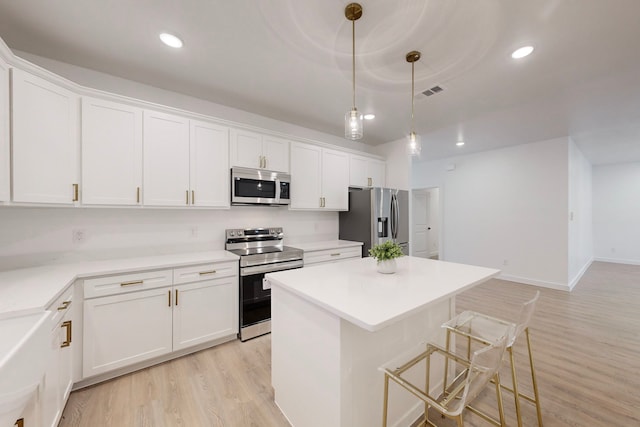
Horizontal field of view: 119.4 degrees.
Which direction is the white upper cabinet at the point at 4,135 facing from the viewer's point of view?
to the viewer's right

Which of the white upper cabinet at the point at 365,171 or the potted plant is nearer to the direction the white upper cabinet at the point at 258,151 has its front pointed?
the potted plant

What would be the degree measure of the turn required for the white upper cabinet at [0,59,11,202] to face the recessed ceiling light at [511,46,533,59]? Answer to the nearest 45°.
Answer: approximately 45° to its right

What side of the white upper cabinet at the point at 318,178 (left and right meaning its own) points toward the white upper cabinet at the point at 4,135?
right

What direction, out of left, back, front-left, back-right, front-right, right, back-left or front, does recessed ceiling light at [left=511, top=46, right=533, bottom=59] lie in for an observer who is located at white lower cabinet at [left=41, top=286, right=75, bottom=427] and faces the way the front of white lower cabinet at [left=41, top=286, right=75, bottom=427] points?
front-right

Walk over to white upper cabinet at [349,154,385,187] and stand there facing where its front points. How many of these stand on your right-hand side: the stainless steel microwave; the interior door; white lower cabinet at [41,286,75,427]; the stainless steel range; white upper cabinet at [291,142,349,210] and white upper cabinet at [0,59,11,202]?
5

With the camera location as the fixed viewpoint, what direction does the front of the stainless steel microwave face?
facing the viewer and to the right of the viewer

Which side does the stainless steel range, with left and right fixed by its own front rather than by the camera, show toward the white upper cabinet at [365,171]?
left

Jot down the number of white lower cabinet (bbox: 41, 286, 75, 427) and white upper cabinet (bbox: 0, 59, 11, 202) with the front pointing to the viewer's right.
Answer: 2

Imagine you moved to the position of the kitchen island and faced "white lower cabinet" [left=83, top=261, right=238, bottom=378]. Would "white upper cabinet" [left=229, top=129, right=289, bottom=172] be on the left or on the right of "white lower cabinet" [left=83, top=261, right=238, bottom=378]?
right

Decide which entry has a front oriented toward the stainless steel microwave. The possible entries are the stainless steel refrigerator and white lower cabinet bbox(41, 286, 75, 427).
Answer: the white lower cabinet

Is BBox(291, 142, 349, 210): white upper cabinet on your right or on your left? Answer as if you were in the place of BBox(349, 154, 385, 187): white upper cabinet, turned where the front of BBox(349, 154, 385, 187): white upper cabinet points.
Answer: on your right

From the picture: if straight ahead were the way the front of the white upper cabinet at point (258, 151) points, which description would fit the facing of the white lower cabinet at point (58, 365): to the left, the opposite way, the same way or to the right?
to the left

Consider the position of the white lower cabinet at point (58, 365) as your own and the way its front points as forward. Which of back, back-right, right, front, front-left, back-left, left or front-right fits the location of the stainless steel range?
front
